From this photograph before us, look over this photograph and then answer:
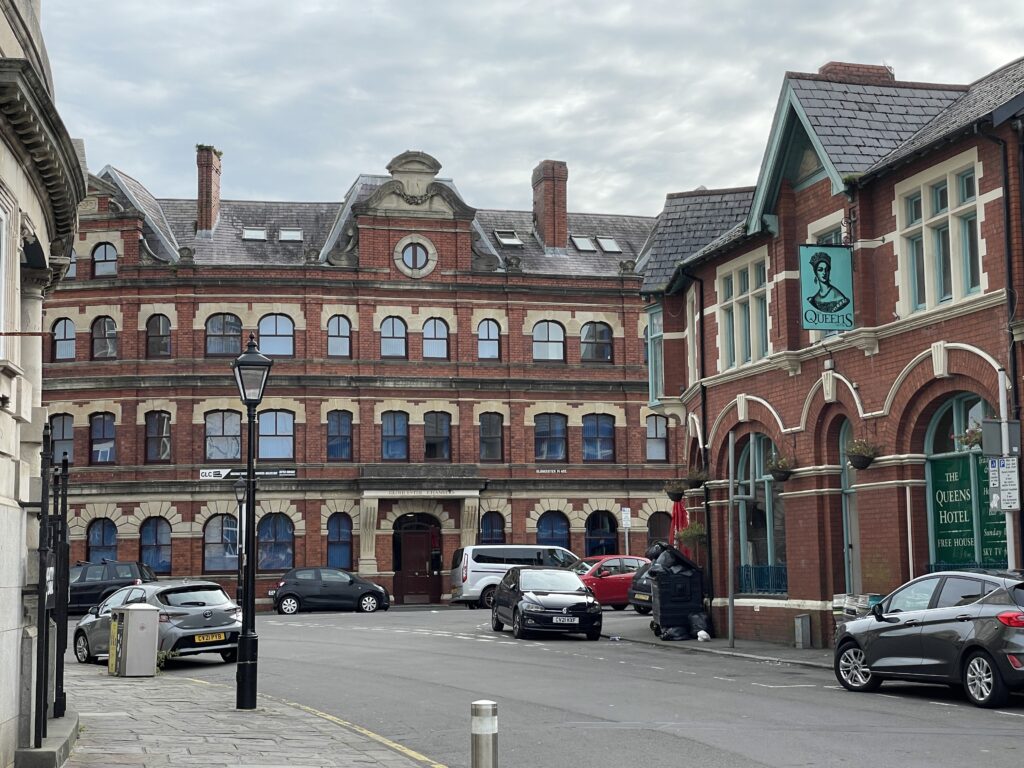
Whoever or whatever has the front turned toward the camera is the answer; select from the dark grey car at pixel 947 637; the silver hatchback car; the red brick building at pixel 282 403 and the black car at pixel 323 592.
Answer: the red brick building

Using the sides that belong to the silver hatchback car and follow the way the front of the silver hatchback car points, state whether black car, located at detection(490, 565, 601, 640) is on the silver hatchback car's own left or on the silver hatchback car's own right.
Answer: on the silver hatchback car's own right

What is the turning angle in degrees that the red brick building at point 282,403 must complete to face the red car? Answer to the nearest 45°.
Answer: approximately 45° to its left

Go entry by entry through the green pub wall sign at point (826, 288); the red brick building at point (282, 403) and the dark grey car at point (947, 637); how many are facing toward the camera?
2

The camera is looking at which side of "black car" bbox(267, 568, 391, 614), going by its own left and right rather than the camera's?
right

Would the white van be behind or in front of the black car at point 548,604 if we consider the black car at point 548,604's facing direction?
behind

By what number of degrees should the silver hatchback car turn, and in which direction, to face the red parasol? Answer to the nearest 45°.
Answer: approximately 90° to its right

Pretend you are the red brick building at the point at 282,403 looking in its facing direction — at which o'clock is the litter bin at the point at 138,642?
The litter bin is roughly at 12 o'clock from the red brick building.

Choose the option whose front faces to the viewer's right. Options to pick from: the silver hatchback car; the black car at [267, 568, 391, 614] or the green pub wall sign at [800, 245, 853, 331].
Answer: the black car

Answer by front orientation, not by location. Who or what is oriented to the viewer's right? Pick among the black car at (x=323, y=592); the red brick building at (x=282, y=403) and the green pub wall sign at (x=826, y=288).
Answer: the black car

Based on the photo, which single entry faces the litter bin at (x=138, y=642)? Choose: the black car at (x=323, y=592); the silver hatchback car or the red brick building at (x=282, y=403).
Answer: the red brick building

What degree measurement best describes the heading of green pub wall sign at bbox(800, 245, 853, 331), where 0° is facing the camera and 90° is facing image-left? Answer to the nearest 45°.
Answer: approximately 0°

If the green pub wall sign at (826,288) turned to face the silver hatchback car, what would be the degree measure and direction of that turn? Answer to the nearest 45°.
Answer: approximately 90° to its right

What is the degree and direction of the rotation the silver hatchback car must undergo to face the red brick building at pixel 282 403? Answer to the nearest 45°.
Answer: approximately 45° to its right
